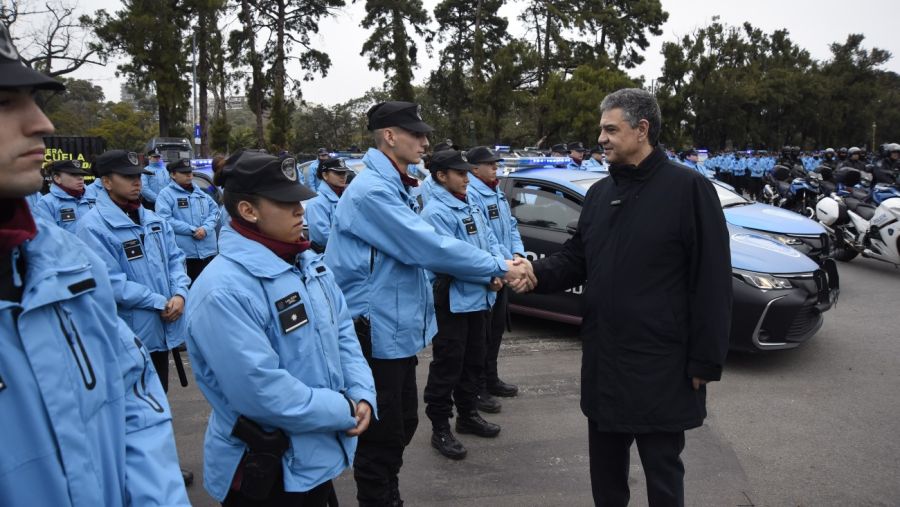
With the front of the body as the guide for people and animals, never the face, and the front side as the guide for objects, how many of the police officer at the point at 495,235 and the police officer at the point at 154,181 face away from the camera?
0

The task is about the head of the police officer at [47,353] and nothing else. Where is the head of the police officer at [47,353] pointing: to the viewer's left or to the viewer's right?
to the viewer's right

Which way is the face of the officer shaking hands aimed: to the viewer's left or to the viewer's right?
to the viewer's right

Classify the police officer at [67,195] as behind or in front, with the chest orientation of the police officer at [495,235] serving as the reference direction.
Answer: behind

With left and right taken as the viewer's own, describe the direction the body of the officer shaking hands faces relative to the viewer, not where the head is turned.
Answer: facing to the right of the viewer

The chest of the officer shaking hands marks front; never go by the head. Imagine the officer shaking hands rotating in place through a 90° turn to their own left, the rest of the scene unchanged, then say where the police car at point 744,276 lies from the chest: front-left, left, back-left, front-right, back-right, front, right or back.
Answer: front-right

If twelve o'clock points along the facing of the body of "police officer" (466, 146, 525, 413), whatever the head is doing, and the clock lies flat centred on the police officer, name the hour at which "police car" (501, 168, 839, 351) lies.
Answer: The police car is roughly at 10 o'clock from the police officer.

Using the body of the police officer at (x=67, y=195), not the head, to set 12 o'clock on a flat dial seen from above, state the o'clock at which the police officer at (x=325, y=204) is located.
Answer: the police officer at (x=325, y=204) is roughly at 11 o'clock from the police officer at (x=67, y=195).

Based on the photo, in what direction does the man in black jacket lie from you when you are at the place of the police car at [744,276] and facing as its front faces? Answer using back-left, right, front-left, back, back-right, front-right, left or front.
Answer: front-right

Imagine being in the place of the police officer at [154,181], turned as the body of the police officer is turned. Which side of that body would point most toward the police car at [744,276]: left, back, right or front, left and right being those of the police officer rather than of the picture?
front

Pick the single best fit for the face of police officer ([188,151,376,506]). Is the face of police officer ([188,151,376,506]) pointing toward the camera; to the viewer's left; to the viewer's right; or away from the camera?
to the viewer's right

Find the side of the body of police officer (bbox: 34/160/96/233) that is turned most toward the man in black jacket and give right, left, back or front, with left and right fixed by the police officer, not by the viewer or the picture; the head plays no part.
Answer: front

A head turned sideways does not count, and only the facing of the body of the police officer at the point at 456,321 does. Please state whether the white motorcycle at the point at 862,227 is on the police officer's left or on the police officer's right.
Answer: on the police officer's left

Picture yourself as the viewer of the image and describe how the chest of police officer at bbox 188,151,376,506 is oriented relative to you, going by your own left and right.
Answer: facing the viewer and to the right of the viewer

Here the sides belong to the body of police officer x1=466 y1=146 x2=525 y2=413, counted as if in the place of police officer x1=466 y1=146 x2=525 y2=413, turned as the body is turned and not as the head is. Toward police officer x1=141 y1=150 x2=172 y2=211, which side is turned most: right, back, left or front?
back

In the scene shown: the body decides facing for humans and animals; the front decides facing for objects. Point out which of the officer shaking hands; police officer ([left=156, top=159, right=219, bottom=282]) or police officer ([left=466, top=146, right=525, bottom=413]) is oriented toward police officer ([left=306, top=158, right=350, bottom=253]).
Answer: police officer ([left=156, top=159, right=219, bottom=282])

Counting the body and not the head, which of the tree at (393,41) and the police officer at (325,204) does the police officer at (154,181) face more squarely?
the police officer
